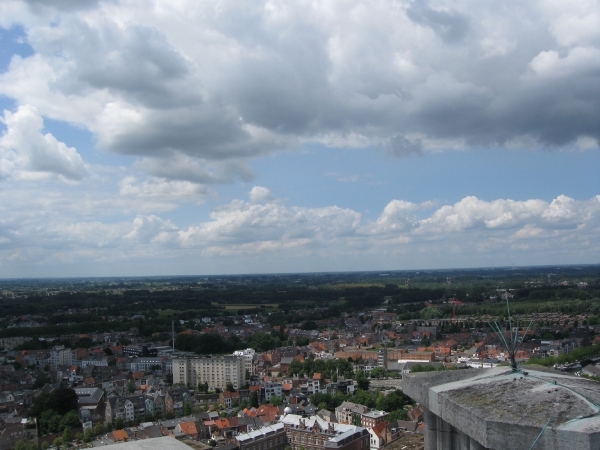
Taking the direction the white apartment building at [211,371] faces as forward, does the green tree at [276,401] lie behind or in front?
in front

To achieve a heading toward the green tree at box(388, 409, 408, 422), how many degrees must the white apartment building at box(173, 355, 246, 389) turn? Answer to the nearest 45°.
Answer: approximately 45° to its left

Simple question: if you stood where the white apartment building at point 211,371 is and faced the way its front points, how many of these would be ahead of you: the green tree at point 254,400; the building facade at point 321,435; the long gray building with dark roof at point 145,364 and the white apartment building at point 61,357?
2

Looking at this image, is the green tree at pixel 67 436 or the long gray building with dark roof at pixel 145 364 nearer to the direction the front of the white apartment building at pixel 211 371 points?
the green tree

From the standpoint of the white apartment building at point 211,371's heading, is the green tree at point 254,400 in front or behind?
in front

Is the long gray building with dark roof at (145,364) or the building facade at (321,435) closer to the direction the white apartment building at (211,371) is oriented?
the building facade

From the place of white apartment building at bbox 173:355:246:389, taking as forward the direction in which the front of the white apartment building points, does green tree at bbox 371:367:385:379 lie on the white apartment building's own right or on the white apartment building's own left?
on the white apartment building's own left

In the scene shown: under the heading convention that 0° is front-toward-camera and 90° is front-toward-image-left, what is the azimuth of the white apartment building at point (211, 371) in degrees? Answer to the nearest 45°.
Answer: approximately 0°

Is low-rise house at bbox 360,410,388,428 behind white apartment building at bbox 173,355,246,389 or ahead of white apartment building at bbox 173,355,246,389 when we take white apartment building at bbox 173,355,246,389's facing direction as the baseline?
ahead

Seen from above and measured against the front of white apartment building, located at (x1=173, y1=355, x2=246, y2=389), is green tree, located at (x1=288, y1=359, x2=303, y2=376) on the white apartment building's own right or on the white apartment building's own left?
on the white apartment building's own left

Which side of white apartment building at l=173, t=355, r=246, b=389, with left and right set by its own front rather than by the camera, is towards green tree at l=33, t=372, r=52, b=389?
right

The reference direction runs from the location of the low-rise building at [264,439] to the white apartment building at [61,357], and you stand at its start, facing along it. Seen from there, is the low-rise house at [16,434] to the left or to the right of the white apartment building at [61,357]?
left
